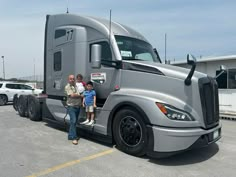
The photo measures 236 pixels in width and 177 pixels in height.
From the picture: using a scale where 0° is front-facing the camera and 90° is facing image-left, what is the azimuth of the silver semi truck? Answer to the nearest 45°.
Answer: approximately 315°

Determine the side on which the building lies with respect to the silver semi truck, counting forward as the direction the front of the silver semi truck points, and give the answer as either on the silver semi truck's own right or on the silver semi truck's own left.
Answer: on the silver semi truck's own left
